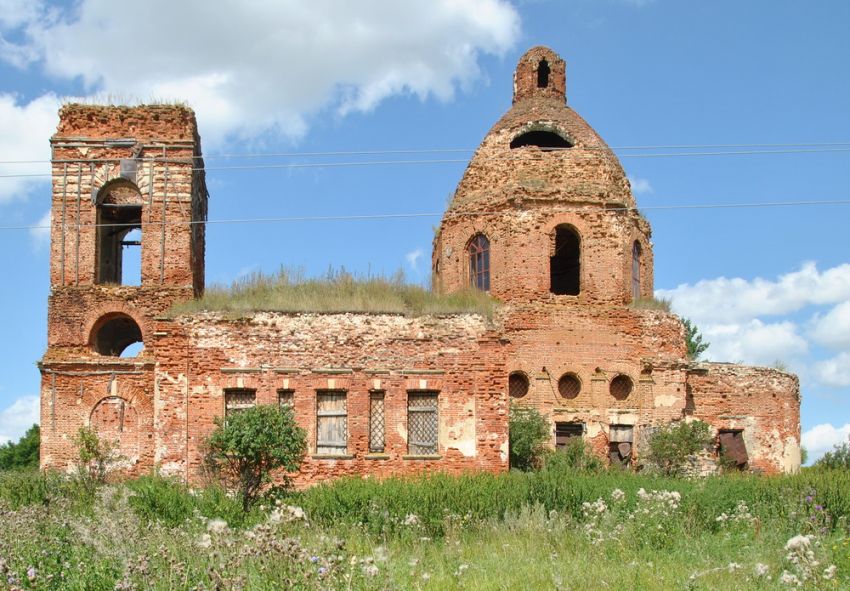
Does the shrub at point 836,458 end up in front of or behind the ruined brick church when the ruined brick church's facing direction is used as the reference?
behind

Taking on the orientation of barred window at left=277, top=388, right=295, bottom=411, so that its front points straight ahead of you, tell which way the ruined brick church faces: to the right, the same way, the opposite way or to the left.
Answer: to the right

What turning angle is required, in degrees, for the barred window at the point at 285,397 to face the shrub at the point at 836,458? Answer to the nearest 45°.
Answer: approximately 90° to its left

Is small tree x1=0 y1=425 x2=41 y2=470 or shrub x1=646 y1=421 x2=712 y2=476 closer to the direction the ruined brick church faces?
the small tree

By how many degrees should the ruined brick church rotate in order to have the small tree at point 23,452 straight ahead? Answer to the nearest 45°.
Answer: approximately 45° to its right

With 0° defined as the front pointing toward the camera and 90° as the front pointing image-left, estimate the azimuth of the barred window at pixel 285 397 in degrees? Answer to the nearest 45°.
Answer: approximately 0°

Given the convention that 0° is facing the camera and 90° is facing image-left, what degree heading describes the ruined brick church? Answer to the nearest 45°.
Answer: approximately 90°

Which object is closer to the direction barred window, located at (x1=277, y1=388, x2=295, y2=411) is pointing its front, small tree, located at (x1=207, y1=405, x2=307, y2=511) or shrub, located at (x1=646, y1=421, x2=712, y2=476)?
the small tree

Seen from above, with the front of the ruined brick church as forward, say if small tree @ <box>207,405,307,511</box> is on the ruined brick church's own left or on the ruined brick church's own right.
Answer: on the ruined brick church's own left
